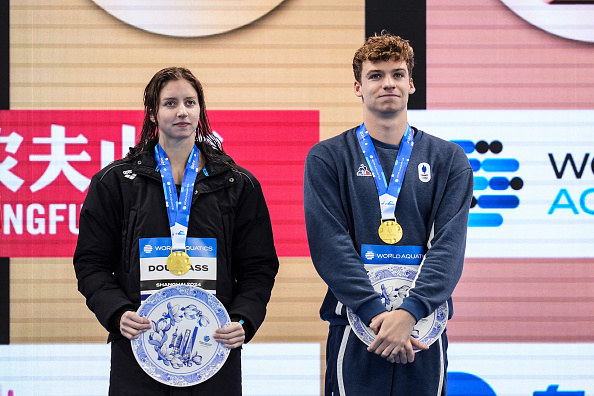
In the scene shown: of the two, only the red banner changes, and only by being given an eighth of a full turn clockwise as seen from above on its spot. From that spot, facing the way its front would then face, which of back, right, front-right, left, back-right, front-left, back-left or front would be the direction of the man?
left

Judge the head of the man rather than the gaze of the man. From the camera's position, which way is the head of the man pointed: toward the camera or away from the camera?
toward the camera

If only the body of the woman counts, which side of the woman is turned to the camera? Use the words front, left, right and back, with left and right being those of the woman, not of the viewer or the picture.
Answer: front

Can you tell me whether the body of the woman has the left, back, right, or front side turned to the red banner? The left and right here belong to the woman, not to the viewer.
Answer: back

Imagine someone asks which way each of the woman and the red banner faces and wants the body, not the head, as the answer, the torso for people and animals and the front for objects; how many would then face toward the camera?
2

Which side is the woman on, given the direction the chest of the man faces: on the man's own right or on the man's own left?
on the man's own right

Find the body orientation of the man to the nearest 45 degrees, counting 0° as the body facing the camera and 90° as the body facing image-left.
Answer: approximately 0°

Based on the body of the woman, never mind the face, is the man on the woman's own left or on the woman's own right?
on the woman's own left

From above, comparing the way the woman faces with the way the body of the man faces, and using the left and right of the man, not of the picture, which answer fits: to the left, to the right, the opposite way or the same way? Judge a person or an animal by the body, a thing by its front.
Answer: the same way

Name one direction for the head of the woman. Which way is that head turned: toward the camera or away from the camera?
toward the camera

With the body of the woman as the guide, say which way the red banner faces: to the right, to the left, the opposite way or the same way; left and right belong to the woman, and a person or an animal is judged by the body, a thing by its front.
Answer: the same way
